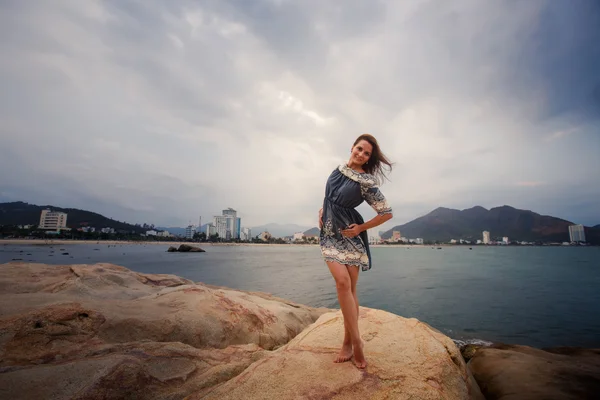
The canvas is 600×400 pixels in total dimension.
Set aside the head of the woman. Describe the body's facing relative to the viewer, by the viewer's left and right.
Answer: facing the viewer and to the left of the viewer
